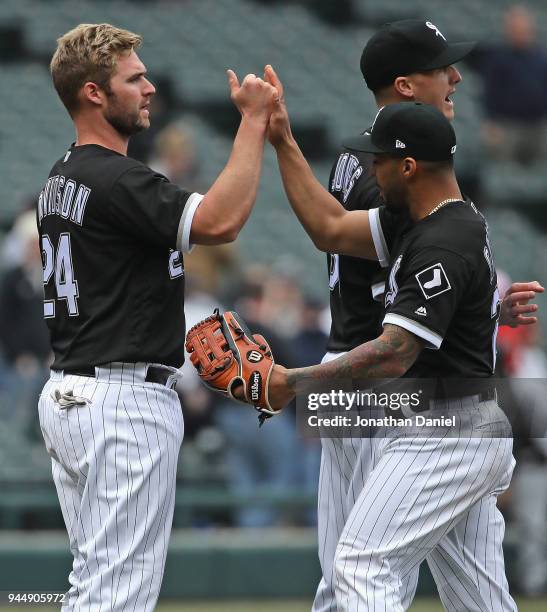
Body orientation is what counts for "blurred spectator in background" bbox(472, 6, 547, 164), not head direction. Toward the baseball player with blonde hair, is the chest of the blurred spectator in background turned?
yes

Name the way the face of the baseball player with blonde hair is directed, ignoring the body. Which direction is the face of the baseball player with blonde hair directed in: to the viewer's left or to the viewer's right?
to the viewer's right

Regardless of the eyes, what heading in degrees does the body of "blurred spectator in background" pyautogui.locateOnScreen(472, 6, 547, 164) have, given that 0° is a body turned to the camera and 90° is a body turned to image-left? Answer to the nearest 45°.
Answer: approximately 0°

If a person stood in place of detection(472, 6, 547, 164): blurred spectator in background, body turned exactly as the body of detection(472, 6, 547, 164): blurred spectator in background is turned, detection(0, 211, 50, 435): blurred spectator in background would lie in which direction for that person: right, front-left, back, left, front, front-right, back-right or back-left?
front-right

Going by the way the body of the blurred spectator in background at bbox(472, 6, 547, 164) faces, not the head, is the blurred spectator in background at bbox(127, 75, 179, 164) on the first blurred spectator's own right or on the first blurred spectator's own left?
on the first blurred spectator's own right

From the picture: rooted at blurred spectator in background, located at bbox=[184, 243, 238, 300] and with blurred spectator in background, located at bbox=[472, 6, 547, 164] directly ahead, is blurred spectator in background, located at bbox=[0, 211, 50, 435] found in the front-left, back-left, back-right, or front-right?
back-left

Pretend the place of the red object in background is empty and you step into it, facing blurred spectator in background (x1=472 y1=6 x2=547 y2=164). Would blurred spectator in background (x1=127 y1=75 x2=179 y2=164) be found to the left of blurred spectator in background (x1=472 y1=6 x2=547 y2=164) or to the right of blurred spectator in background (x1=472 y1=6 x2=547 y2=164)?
left

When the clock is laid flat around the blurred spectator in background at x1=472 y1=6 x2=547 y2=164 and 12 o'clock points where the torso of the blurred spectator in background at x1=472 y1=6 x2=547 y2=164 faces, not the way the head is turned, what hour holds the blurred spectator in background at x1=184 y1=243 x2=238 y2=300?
the blurred spectator in background at x1=184 y1=243 x2=238 y2=300 is roughly at 1 o'clock from the blurred spectator in background at x1=472 y1=6 x2=547 y2=164.

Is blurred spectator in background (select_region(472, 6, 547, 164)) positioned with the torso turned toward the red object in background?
yes
